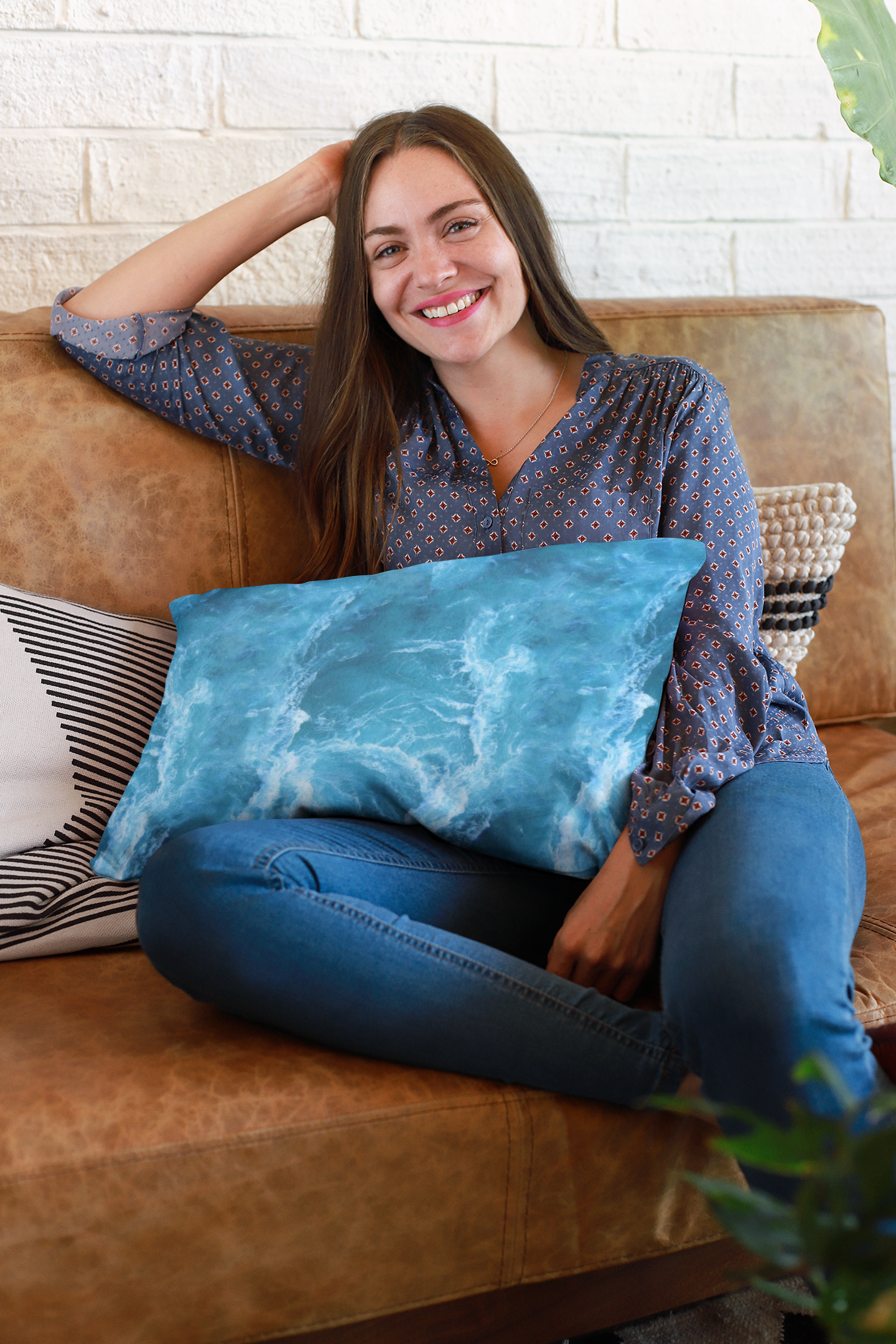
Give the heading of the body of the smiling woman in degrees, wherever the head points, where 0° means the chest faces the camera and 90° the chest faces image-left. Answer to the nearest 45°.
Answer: approximately 0°

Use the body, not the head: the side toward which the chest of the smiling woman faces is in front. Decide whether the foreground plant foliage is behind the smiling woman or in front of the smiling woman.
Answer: in front
